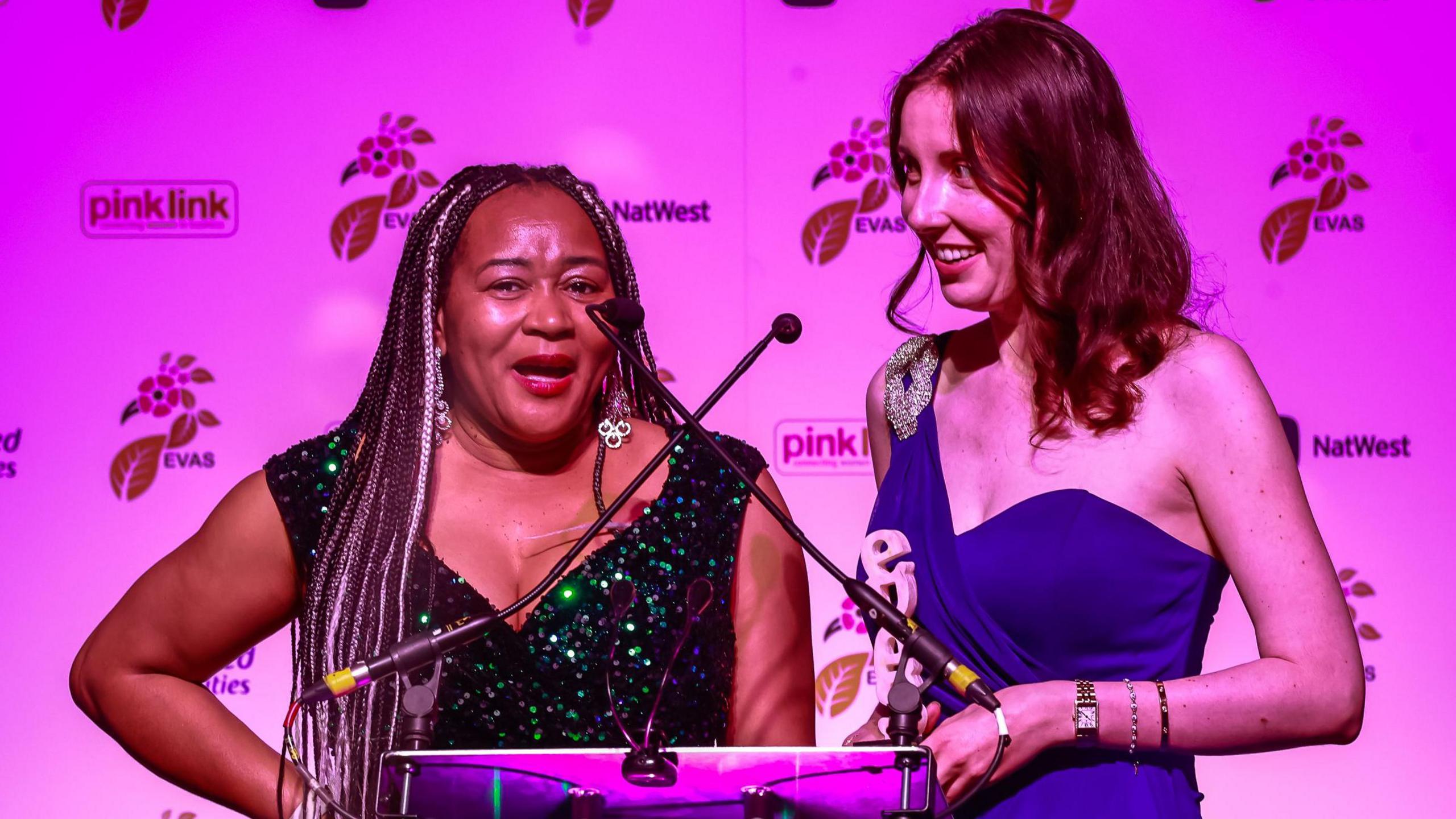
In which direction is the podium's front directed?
toward the camera

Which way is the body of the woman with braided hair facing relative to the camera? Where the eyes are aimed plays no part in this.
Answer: toward the camera

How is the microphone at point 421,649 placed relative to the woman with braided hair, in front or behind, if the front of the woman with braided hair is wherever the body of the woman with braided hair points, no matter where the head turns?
in front

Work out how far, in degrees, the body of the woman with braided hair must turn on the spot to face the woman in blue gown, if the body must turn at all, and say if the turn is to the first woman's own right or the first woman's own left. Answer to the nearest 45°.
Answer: approximately 45° to the first woman's own left

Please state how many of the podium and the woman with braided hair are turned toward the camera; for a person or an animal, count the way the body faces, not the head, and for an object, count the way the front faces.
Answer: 2
